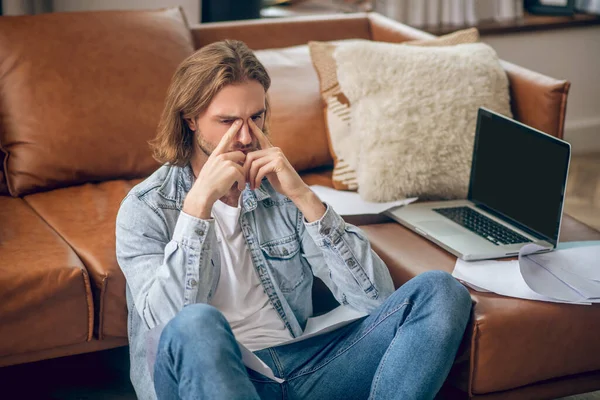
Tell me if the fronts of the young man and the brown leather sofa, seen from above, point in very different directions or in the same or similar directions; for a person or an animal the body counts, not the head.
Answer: same or similar directions

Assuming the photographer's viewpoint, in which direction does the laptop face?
facing the viewer and to the left of the viewer

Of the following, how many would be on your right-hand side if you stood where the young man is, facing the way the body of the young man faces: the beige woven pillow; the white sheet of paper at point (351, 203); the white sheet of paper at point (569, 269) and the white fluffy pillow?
0

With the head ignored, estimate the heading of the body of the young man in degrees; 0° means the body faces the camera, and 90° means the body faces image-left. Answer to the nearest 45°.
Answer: approximately 315°

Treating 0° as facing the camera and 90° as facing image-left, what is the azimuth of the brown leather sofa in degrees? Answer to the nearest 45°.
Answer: approximately 315°

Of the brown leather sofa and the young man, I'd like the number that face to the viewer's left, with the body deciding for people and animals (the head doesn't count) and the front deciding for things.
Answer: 0

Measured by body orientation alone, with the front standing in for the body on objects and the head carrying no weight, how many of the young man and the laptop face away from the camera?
0

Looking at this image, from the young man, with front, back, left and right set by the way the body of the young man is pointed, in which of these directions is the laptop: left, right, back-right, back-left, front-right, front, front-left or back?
left

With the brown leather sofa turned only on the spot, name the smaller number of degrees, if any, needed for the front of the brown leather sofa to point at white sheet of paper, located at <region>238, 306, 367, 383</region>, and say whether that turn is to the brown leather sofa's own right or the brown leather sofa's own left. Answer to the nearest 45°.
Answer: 0° — it already faces it

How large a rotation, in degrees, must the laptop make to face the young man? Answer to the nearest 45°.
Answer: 0° — it already faces them

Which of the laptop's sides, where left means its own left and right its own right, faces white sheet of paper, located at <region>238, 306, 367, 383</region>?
front

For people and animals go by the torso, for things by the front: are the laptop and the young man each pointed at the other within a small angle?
no
